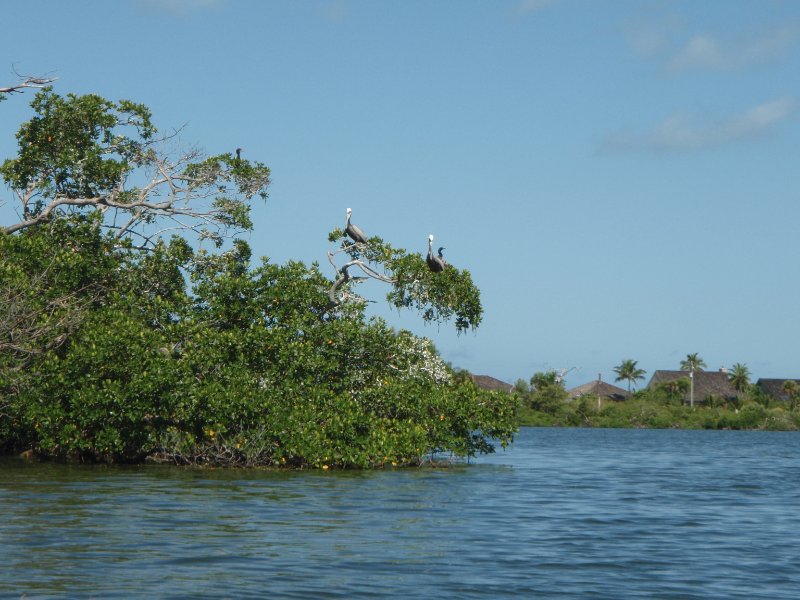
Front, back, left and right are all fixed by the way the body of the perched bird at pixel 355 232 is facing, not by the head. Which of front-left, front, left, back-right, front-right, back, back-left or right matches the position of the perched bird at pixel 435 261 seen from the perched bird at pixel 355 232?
back

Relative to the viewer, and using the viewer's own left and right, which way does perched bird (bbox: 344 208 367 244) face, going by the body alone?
facing to the left of the viewer
